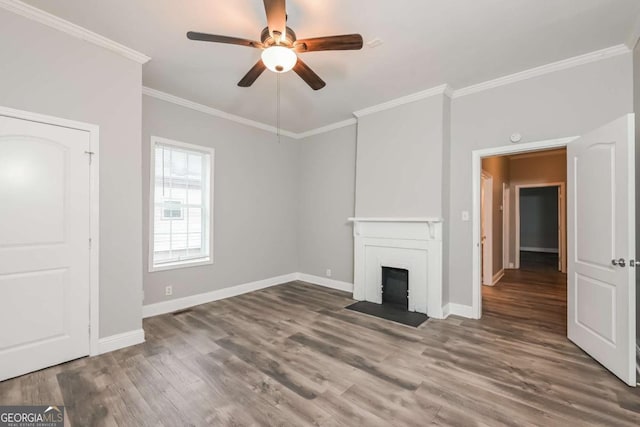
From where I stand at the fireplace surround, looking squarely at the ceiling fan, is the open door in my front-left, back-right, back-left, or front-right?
back-left

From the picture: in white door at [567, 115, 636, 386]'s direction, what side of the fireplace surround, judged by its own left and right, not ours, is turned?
left

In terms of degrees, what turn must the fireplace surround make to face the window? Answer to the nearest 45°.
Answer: approximately 45° to its right

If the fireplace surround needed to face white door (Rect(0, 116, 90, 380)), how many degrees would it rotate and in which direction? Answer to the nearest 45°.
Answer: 0° — it already faces it

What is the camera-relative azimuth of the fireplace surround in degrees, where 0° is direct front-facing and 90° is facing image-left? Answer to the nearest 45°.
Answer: approximately 45°
